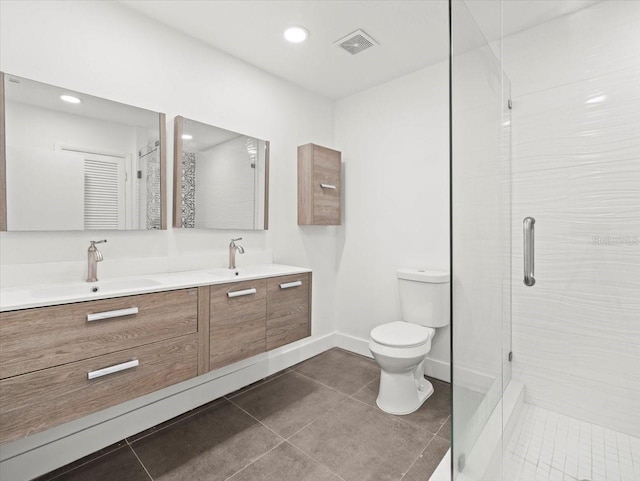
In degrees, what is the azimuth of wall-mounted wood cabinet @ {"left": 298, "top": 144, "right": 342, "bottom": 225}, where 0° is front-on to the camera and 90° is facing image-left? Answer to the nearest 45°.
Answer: approximately 315°

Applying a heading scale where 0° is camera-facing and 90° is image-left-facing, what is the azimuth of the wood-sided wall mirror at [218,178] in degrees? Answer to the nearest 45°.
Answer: approximately 315°

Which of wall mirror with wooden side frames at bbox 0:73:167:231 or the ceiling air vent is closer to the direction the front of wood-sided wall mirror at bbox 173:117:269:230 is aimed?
the ceiling air vent

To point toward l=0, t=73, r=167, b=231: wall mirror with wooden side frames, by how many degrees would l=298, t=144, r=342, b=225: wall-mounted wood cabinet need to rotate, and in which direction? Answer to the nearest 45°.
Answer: approximately 90° to its right

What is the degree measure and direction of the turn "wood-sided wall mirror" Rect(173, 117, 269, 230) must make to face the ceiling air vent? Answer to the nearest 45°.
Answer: approximately 45° to its left
